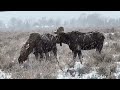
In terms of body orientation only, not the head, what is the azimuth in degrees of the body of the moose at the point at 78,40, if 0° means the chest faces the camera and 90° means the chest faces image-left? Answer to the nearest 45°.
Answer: approximately 90°

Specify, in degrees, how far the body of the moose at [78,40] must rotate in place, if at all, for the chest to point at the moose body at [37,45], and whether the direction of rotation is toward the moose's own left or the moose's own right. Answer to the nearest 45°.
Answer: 0° — it already faces it
